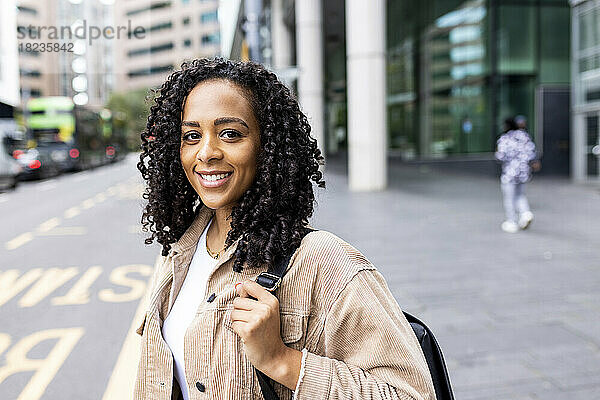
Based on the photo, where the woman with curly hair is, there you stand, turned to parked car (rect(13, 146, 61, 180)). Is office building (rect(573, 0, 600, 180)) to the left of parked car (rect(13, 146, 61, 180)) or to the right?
right

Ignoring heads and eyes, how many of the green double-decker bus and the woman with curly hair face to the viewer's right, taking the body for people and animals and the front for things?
0

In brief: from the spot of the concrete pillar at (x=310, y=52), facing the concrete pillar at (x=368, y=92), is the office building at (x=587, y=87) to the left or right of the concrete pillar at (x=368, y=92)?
left

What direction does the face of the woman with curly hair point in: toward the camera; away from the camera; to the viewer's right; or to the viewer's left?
toward the camera

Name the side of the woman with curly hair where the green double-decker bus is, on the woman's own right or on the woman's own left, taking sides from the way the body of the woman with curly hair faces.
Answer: on the woman's own right

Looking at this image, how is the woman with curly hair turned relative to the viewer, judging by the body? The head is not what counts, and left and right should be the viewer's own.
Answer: facing the viewer and to the left of the viewer

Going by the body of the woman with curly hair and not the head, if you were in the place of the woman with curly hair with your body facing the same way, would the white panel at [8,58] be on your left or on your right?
on your right

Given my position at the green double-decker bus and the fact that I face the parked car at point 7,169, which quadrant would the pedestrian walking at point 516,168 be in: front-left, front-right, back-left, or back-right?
front-left
